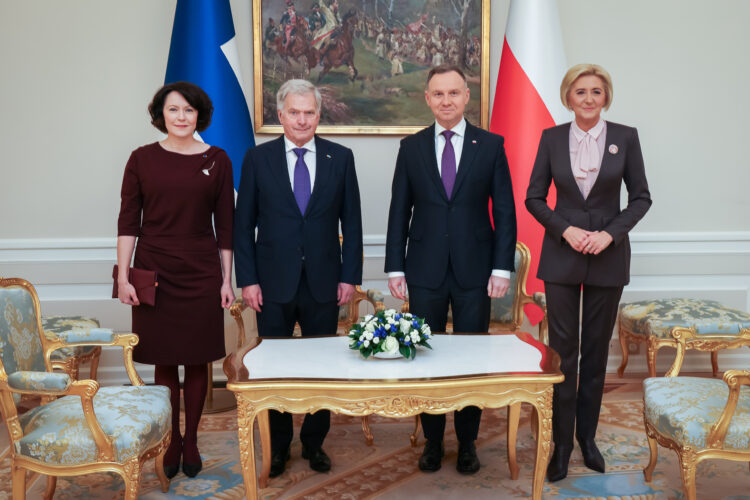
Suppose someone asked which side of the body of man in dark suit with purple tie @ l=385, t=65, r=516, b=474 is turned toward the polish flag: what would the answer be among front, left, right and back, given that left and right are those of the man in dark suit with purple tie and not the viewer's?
back

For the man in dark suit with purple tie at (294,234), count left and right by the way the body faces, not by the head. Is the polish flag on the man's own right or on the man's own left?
on the man's own left

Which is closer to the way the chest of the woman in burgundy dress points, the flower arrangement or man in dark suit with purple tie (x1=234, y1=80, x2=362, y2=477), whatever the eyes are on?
the flower arrangement

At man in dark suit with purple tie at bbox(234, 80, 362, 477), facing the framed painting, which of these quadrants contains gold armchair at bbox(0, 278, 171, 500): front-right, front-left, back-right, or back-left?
back-left

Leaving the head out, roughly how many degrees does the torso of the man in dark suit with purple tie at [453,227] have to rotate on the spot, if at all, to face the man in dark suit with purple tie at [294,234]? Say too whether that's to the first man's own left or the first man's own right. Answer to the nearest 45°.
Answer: approximately 90° to the first man's own right

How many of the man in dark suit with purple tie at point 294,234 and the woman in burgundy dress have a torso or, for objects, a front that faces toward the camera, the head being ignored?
2

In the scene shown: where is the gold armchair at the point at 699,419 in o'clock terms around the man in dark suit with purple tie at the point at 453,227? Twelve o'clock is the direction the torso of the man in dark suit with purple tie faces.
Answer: The gold armchair is roughly at 10 o'clock from the man in dark suit with purple tie.

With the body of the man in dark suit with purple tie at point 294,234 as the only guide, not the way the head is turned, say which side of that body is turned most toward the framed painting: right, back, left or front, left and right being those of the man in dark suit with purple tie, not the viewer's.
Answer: back

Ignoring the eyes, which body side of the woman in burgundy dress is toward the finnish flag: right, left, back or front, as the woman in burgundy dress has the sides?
back

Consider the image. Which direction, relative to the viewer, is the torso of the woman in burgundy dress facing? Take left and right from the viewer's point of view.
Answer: facing the viewer

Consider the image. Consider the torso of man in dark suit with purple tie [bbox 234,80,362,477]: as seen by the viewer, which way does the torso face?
toward the camera

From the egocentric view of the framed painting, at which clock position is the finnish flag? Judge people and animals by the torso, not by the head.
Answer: The finnish flag is roughly at 2 o'clock from the framed painting.

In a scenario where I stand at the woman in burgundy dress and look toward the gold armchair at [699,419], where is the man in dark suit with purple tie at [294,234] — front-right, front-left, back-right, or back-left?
front-left

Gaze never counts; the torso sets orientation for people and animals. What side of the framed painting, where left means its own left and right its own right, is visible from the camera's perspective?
front

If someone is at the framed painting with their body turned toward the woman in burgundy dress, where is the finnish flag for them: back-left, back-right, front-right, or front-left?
front-right
